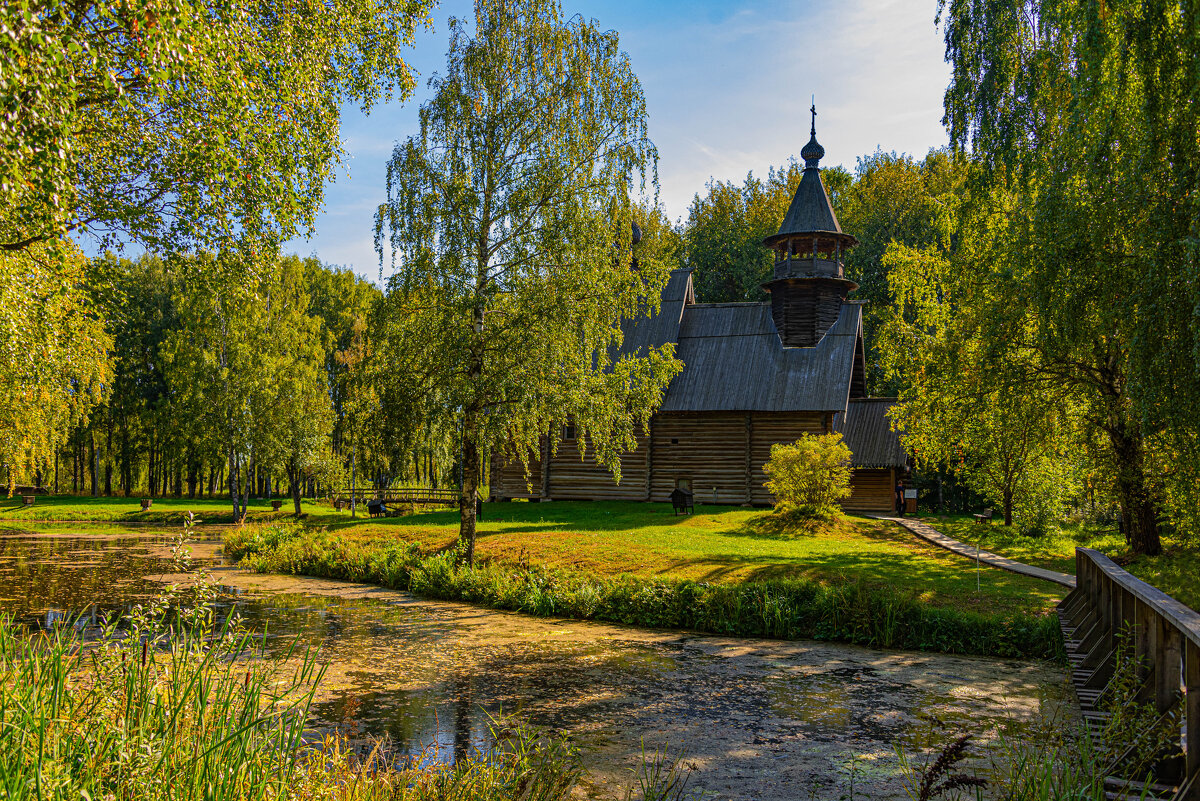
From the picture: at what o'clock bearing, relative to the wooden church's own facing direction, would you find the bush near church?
The bush near church is roughly at 3 o'clock from the wooden church.

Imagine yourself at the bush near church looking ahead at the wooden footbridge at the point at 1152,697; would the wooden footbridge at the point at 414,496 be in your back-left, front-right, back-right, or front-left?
back-right

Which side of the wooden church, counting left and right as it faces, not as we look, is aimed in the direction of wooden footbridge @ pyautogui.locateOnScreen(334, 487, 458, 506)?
back

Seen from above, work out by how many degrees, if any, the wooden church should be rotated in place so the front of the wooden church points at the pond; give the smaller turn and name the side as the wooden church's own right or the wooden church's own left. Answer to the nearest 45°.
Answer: approximately 90° to the wooden church's own right

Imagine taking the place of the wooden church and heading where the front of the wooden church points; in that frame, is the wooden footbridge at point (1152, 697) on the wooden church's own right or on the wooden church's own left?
on the wooden church's own right

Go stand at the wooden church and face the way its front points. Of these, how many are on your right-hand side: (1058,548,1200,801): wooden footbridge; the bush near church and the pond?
3

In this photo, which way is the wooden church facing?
to the viewer's right
